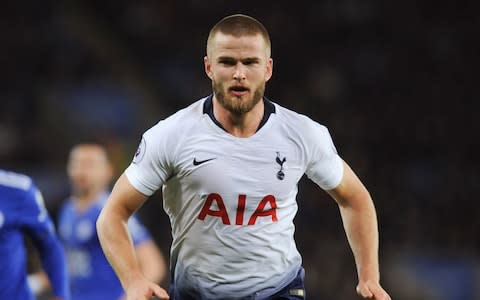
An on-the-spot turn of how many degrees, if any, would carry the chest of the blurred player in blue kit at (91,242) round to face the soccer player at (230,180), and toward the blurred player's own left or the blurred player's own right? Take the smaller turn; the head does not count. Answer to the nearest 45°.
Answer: approximately 45° to the blurred player's own left

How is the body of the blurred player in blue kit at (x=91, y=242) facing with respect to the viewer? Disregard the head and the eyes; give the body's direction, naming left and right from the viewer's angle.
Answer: facing the viewer and to the left of the viewer

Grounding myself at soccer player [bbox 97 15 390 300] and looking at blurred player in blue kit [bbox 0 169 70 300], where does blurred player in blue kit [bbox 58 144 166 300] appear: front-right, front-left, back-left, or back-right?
front-right

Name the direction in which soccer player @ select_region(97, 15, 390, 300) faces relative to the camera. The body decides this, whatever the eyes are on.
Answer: toward the camera

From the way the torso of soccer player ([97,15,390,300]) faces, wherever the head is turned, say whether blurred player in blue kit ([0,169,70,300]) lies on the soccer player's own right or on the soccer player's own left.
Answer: on the soccer player's own right

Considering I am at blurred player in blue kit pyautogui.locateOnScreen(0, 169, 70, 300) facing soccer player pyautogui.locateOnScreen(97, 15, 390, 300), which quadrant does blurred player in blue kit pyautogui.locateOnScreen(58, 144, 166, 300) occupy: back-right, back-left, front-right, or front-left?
back-left

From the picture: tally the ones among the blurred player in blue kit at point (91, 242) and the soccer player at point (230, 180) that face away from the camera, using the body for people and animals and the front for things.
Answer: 0

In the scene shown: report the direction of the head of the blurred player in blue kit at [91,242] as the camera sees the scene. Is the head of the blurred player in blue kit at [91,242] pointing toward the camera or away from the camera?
toward the camera

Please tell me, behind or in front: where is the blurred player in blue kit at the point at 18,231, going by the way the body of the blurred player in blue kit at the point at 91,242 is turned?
in front

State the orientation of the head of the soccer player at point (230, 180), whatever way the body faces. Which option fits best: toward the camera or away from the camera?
toward the camera

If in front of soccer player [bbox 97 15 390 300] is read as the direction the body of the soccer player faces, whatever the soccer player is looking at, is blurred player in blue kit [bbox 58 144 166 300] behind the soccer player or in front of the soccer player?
behind
